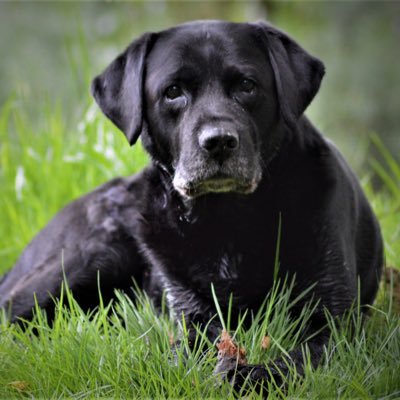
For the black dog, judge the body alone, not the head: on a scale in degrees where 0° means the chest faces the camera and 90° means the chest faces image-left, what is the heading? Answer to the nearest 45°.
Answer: approximately 0°

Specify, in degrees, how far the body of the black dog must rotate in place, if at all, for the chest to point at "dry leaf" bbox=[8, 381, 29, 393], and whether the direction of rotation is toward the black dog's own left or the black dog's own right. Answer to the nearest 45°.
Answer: approximately 45° to the black dog's own right

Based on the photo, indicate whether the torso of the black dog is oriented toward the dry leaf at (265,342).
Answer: yes

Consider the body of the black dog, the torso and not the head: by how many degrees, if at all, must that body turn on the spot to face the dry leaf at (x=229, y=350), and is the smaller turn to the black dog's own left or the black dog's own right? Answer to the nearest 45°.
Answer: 0° — it already faces it
